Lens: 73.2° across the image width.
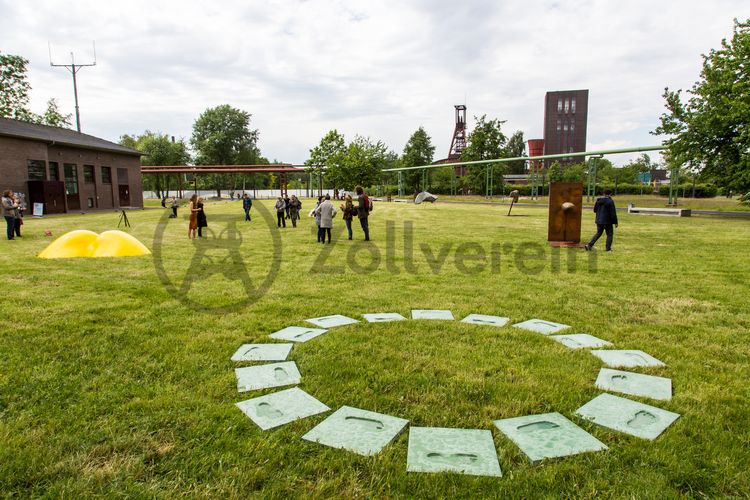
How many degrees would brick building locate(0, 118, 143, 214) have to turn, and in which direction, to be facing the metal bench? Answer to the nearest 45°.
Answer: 0° — it already faces it

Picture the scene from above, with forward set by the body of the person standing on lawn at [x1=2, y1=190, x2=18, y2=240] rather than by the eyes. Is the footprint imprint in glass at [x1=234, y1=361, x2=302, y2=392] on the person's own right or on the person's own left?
on the person's own right

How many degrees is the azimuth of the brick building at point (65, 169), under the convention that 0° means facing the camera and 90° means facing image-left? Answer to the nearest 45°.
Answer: approximately 315°

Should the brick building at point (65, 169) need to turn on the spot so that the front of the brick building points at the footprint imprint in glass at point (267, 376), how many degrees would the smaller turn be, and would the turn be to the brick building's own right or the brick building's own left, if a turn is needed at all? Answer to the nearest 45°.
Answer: approximately 45° to the brick building's own right

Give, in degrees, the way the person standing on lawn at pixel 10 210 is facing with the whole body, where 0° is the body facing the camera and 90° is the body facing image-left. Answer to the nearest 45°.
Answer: approximately 270°

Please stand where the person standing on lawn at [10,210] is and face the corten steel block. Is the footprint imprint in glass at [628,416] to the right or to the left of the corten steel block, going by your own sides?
right
